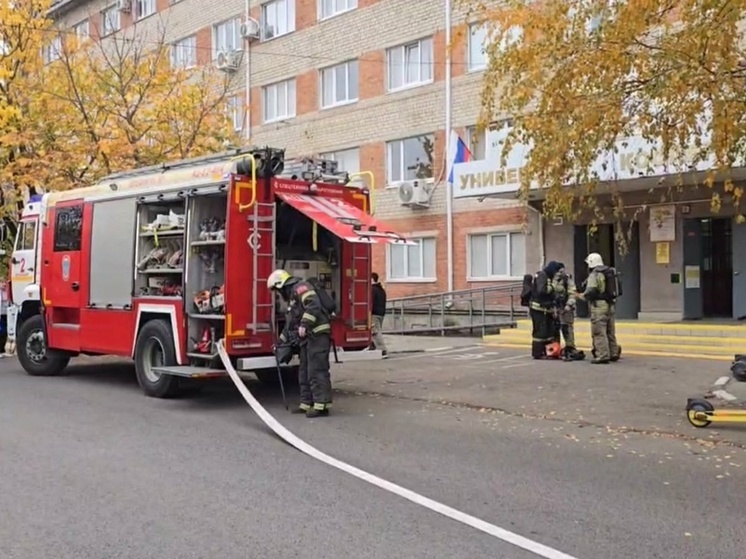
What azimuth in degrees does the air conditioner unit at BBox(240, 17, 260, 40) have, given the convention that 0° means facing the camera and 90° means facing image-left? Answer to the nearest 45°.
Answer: approximately 45°

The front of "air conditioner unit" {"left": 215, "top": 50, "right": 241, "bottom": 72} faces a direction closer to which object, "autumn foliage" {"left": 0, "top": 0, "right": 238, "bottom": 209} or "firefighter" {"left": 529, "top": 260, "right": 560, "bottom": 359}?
the autumn foliage

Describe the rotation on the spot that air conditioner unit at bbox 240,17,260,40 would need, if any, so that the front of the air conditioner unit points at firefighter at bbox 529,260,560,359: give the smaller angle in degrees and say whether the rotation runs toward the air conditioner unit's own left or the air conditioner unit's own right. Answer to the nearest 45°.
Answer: approximately 45° to the air conditioner unit's own left

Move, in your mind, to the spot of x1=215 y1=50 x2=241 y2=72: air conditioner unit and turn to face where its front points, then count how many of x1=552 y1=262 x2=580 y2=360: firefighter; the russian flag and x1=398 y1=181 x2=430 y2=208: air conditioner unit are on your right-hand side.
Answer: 0

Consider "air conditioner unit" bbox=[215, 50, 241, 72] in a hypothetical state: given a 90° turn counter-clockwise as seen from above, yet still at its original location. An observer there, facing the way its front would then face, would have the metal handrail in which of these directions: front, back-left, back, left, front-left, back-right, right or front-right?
front

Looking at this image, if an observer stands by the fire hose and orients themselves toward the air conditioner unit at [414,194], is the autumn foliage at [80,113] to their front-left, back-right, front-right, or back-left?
front-left

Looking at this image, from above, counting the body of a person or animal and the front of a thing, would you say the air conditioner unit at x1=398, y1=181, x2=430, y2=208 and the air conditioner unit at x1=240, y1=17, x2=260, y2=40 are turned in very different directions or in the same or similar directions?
same or similar directions

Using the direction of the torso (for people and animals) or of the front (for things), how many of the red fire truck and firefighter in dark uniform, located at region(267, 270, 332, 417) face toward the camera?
0

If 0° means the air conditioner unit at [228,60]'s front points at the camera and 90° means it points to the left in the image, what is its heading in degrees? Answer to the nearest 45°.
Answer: approximately 45°

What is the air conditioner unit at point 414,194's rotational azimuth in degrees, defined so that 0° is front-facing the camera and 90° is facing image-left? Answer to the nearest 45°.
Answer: approximately 45°

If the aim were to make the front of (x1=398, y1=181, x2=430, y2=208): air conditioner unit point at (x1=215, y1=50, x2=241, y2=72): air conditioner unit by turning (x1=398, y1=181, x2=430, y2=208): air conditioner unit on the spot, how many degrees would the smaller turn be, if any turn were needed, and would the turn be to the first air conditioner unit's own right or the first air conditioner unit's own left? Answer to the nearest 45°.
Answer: approximately 90° to the first air conditioner unit's own right

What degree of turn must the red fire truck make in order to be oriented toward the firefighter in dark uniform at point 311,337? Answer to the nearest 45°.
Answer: approximately 180°

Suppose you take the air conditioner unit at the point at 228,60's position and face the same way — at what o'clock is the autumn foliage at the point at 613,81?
The autumn foliage is roughly at 10 o'clock from the air conditioner unit.

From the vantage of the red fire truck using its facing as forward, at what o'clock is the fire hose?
The fire hose is roughly at 7 o'clock from the red fire truck.

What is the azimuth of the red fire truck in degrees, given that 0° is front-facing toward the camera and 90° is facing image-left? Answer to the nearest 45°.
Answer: approximately 135°
